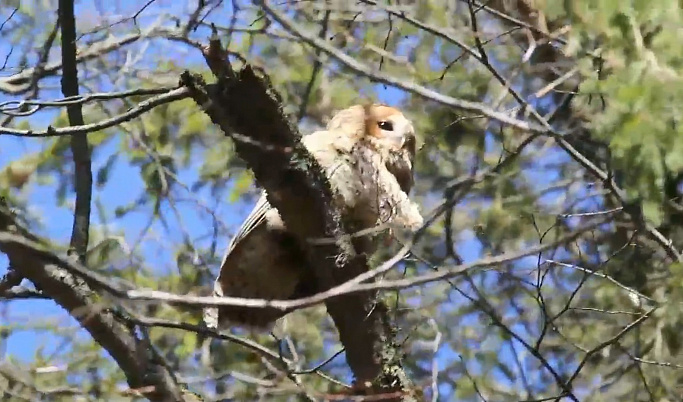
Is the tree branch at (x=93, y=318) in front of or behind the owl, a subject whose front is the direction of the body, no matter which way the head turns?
behind

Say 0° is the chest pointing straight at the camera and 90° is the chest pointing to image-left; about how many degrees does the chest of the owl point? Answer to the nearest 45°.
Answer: approximately 270°

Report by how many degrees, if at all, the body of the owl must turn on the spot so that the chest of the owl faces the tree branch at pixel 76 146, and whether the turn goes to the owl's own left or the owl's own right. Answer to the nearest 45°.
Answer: approximately 135° to the owl's own right
